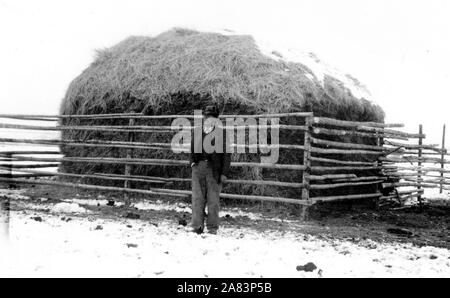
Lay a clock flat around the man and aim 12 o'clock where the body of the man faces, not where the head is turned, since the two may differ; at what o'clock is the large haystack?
The large haystack is roughly at 6 o'clock from the man.

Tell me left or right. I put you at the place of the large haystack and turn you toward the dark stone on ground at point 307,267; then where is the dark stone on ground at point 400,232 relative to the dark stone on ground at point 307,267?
left

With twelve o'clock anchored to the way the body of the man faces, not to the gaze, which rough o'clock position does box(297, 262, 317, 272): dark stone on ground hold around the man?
The dark stone on ground is roughly at 11 o'clock from the man.

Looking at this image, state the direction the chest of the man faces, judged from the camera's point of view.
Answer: toward the camera

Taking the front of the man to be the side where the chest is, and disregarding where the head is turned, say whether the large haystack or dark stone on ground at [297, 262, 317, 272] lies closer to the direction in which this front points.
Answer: the dark stone on ground

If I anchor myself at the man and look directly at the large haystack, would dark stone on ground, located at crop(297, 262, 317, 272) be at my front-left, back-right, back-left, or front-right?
back-right
